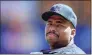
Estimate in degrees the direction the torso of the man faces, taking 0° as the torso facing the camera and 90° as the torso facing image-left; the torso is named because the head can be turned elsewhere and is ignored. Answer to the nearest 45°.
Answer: approximately 45°
